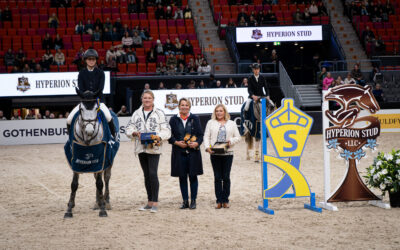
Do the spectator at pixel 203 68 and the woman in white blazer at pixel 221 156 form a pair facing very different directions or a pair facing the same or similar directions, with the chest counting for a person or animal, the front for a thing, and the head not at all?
same or similar directions

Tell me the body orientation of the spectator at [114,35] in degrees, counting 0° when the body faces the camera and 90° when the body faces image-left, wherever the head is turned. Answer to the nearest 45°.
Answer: approximately 0°

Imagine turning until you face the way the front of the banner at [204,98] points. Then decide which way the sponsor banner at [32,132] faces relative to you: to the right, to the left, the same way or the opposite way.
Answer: the same way

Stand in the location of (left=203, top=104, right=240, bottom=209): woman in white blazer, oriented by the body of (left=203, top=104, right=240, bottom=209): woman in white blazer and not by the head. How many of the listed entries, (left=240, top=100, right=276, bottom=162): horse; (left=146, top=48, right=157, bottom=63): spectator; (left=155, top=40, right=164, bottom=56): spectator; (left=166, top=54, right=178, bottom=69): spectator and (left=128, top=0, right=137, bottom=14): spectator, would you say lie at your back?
5

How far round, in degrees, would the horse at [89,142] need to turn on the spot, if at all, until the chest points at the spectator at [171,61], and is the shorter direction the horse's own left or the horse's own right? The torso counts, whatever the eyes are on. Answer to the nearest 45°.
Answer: approximately 180°

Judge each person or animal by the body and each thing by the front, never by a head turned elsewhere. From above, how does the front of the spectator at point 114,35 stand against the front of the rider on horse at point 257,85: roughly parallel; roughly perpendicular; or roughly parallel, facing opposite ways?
roughly parallel

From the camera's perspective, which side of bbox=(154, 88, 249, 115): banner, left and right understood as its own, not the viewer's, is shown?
front

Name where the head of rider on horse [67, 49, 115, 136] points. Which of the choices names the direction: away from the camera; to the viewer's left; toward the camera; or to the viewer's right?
toward the camera

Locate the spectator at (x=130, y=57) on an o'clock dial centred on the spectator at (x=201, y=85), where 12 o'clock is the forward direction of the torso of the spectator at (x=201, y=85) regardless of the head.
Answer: the spectator at (x=130, y=57) is roughly at 4 o'clock from the spectator at (x=201, y=85).

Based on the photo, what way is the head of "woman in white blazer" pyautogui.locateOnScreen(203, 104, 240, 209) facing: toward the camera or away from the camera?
toward the camera

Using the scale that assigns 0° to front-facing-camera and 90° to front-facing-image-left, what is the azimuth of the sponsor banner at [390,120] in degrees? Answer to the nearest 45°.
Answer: approximately 0°

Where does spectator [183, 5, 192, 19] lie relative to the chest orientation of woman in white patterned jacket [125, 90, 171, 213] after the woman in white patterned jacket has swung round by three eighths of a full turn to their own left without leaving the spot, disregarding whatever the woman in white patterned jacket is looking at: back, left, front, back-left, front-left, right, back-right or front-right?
front-left

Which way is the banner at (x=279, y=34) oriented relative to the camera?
toward the camera

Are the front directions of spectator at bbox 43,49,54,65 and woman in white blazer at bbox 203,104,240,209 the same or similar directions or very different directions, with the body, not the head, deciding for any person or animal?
same or similar directions

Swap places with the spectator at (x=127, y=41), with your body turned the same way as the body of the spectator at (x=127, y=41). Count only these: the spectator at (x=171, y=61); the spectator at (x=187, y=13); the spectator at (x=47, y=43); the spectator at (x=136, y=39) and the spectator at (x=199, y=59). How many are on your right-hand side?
1

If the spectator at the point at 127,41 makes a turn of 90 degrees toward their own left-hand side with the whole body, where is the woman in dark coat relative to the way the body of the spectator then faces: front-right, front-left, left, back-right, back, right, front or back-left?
right
